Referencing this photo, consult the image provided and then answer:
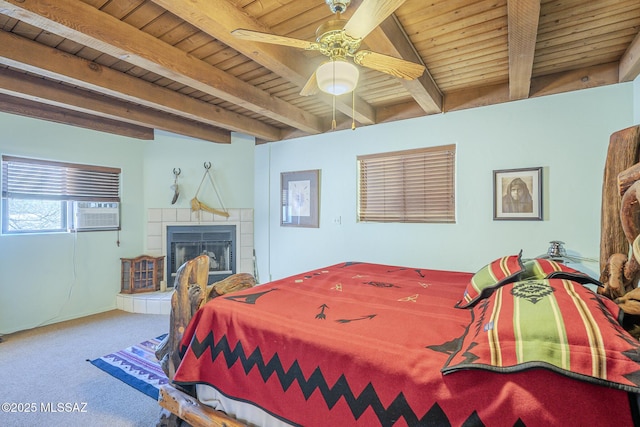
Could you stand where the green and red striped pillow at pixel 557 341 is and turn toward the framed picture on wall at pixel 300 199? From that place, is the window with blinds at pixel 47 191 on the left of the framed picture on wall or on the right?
left

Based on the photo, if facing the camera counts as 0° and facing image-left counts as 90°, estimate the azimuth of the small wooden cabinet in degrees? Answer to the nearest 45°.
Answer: approximately 0°

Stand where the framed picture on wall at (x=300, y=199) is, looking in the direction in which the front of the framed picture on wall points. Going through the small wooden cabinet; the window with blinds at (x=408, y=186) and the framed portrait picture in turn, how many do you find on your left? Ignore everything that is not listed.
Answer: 2

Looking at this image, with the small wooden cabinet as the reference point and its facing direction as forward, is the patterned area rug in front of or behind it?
in front

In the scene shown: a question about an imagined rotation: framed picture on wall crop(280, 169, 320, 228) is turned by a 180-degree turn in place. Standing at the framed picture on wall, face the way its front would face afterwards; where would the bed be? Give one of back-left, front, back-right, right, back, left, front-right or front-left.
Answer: back-right

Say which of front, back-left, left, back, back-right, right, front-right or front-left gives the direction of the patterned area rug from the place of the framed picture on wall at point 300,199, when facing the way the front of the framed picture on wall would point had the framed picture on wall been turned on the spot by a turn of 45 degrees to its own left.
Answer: front-right

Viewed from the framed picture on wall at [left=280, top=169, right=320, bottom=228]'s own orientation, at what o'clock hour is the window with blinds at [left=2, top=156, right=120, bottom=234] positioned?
The window with blinds is roughly at 1 o'clock from the framed picture on wall.

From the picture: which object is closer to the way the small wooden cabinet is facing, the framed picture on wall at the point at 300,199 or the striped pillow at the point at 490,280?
the striped pillow

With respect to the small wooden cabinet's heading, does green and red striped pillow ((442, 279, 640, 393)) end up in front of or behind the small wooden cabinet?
in front

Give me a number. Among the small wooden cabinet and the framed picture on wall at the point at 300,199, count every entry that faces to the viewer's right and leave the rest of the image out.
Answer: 0

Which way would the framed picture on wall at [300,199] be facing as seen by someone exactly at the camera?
facing the viewer and to the left of the viewer

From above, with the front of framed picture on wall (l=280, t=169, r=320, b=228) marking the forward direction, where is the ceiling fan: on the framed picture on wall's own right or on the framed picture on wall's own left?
on the framed picture on wall's own left

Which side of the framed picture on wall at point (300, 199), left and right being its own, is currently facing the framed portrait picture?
left
